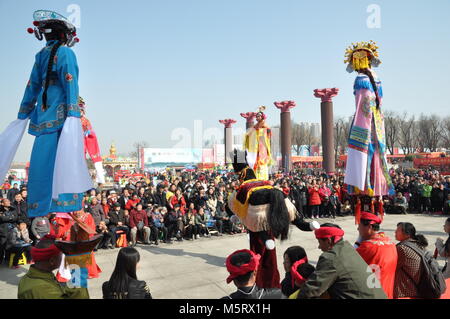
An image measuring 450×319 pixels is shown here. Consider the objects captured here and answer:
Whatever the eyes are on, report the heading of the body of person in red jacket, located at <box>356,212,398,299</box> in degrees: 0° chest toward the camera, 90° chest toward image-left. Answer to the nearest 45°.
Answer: approximately 135°

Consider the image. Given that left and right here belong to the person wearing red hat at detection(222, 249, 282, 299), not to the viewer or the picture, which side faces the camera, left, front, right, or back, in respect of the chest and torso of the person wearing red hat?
back

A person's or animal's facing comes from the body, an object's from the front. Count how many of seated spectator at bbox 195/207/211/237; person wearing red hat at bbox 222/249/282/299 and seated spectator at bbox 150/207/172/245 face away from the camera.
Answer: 1

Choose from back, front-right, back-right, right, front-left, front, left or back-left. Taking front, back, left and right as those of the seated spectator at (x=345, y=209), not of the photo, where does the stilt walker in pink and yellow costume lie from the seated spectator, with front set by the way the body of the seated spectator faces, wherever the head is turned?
front

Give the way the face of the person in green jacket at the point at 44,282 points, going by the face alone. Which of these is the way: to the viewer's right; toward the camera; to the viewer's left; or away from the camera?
away from the camera

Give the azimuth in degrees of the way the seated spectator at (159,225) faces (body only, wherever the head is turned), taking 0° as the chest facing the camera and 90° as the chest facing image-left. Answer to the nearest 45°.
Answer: approximately 315°

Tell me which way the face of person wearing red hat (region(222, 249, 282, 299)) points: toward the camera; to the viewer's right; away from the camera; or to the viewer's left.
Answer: away from the camera

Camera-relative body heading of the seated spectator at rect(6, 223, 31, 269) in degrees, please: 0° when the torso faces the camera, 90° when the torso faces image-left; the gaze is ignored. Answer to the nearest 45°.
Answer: approximately 315°

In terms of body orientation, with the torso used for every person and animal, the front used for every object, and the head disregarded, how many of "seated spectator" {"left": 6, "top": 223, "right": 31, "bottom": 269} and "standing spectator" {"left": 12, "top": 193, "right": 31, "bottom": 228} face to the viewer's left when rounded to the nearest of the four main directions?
0
